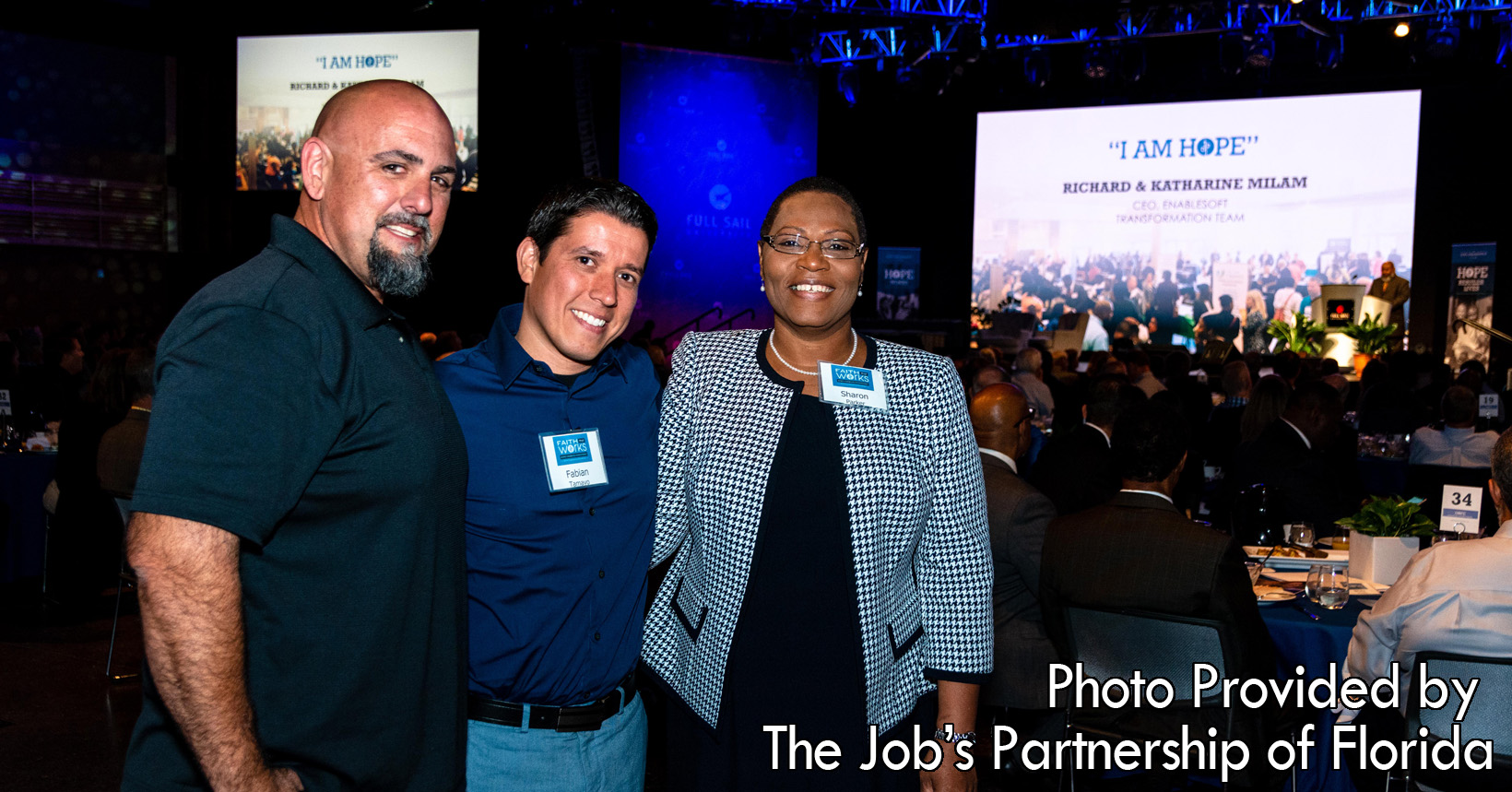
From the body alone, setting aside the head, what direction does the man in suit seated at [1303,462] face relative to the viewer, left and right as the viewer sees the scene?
facing away from the viewer and to the right of the viewer

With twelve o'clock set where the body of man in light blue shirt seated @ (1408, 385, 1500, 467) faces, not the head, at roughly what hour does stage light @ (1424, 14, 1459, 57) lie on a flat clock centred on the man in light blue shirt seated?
The stage light is roughly at 12 o'clock from the man in light blue shirt seated.

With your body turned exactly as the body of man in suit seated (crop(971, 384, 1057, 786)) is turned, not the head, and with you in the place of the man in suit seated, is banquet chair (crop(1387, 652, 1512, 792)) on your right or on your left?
on your right

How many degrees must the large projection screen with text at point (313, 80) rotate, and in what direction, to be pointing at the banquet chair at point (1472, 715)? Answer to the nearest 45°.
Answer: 0° — it already faces it

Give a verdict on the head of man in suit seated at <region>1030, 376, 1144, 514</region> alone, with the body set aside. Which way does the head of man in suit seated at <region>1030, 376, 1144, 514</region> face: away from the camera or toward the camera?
away from the camera

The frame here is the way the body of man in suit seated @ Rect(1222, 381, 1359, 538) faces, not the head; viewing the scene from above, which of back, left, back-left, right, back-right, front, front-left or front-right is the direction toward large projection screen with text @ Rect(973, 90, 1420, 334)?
front-left

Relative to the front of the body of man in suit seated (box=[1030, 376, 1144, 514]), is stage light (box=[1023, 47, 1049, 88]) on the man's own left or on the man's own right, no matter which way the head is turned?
on the man's own left

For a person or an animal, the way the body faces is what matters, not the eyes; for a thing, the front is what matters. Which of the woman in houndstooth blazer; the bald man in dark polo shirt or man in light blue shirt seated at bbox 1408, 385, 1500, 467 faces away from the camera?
the man in light blue shirt seated

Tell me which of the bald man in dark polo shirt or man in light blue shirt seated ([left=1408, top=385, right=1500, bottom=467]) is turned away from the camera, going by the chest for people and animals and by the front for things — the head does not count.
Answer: the man in light blue shirt seated

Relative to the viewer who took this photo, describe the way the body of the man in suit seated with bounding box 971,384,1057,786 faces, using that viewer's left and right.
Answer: facing away from the viewer and to the right of the viewer

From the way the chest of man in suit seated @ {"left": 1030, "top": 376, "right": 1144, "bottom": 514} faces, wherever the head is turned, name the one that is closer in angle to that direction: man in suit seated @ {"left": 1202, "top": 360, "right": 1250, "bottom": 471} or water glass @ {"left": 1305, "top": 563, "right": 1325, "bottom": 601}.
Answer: the man in suit seated

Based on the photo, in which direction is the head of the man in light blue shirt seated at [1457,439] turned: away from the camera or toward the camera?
away from the camera

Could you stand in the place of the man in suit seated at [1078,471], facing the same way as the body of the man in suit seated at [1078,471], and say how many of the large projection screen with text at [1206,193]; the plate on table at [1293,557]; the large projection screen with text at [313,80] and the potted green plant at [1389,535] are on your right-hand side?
2

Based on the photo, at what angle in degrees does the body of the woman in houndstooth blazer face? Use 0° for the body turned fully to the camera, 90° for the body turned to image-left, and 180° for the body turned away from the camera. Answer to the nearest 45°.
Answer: approximately 0°

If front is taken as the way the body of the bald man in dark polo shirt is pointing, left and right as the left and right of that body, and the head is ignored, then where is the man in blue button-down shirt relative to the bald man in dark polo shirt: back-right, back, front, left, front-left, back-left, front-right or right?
left

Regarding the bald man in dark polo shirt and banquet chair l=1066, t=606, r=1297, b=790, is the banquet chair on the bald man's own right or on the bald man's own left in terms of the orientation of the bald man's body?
on the bald man's own left

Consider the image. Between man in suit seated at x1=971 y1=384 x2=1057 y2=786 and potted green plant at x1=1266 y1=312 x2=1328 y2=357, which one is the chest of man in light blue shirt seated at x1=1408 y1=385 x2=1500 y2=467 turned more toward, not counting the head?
the potted green plant
